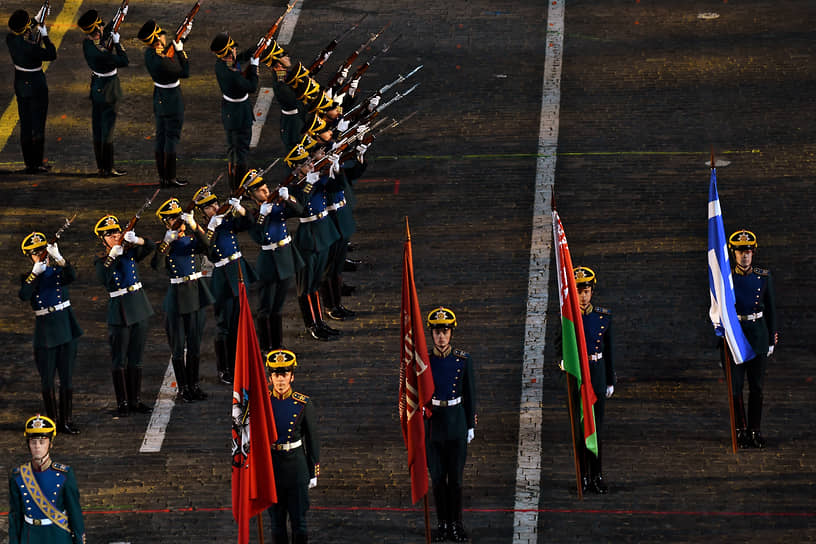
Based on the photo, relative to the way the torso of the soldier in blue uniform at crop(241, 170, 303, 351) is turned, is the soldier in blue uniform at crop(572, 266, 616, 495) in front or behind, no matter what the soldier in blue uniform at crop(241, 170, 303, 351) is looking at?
in front

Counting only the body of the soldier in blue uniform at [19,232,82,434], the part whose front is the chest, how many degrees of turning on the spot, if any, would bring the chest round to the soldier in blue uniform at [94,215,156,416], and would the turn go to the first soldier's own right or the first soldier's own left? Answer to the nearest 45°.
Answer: approximately 90° to the first soldier's own left

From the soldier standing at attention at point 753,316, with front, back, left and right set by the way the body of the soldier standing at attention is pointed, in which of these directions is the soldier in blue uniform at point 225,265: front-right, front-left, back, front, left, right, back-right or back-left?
right

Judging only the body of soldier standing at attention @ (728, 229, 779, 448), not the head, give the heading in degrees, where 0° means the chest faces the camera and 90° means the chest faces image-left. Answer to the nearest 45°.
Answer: approximately 0°

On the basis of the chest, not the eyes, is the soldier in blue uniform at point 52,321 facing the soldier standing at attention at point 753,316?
no

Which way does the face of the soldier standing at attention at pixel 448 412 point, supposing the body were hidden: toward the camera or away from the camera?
toward the camera

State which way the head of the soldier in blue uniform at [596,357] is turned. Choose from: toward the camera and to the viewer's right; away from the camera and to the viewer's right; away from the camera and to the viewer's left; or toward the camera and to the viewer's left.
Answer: toward the camera and to the viewer's left

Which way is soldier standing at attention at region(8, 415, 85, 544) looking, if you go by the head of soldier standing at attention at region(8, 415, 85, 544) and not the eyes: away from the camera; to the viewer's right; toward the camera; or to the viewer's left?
toward the camera

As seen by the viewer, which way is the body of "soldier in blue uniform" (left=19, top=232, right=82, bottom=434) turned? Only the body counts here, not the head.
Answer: toward the camera

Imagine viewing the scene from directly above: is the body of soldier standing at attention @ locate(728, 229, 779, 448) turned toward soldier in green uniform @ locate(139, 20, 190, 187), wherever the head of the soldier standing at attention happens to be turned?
no

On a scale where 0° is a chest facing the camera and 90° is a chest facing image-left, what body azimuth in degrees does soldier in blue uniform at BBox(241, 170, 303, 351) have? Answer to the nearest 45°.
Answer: approximately 315°

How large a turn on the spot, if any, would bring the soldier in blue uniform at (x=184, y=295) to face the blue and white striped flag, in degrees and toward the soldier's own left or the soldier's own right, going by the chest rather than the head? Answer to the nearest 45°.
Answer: approximately 90° to the soldier's own left

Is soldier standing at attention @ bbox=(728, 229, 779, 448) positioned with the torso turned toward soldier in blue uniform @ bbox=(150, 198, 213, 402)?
no

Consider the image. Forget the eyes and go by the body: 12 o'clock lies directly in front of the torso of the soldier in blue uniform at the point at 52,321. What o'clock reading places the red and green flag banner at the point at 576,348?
The red and green flag banner is roughly at 10 o'clock from the soldier in blue uniform.

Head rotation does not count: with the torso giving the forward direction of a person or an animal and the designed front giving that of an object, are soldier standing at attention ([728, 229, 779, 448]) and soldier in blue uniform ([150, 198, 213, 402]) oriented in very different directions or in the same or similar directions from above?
same or similar directions

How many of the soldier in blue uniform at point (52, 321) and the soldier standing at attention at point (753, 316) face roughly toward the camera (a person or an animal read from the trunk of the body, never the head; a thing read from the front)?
2

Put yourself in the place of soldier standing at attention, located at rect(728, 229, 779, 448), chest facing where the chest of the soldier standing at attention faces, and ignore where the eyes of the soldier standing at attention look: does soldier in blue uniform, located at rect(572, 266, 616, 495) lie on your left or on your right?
on your right

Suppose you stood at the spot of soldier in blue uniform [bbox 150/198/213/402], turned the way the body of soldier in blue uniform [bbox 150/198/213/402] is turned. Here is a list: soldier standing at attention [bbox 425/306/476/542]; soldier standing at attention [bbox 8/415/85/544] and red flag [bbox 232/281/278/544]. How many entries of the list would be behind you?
0
